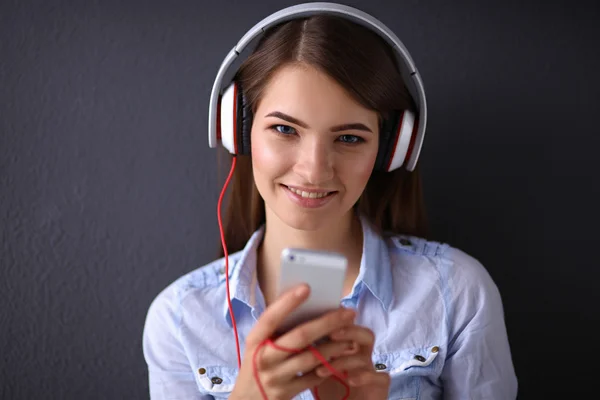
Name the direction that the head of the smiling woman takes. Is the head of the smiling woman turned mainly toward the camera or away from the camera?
toward the camera

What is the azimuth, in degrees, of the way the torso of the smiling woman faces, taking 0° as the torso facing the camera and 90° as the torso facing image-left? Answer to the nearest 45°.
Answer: approximately 0°
